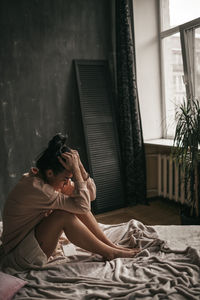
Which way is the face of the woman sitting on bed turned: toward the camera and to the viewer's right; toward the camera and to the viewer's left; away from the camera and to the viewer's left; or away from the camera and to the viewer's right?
toward the camera and to the viewer's right

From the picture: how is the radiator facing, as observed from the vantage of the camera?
facing the viewer and to the left of the viewer

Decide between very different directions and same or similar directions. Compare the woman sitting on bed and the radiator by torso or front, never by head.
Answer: very different directions

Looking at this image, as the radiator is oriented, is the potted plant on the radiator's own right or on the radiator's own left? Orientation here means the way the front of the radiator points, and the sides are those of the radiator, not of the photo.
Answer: on the radiator's own left

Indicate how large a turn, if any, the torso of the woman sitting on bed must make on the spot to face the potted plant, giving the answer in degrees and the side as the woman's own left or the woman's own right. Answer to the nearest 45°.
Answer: approximately 45° to the woman's own left

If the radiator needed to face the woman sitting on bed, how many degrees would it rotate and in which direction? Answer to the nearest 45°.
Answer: approximately 45° to its left

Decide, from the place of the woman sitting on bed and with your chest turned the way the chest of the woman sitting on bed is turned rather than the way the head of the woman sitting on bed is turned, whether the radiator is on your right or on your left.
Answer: on your left

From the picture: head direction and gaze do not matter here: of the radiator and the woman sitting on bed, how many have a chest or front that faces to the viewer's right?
1

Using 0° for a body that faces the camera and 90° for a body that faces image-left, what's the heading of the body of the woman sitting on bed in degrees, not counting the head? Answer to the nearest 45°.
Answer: approximately 270°
